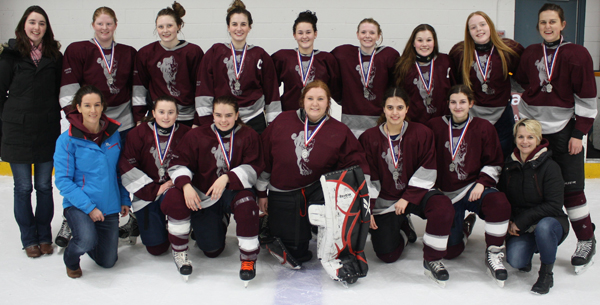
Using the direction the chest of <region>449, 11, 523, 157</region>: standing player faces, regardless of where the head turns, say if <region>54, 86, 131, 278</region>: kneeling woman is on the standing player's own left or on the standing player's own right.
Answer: on the standing player's own right

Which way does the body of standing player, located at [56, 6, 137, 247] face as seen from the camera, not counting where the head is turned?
toward the camera

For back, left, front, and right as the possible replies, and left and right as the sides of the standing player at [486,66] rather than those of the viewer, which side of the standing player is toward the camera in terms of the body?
front

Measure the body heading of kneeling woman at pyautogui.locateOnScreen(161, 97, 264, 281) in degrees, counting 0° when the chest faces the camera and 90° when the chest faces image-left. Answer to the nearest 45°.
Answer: approximately 0°

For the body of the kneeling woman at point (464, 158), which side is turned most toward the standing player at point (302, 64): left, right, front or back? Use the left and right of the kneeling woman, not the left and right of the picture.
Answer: right

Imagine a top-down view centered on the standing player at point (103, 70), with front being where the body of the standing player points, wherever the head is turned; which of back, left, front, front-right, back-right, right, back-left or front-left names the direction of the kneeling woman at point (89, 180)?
front

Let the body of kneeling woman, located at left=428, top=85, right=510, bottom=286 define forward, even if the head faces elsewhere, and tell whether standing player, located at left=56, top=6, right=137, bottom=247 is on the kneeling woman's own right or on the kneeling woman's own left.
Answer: on the kneeling woman's own right

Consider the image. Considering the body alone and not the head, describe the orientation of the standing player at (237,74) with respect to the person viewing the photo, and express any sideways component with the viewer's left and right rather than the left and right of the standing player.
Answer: facing the viewer
